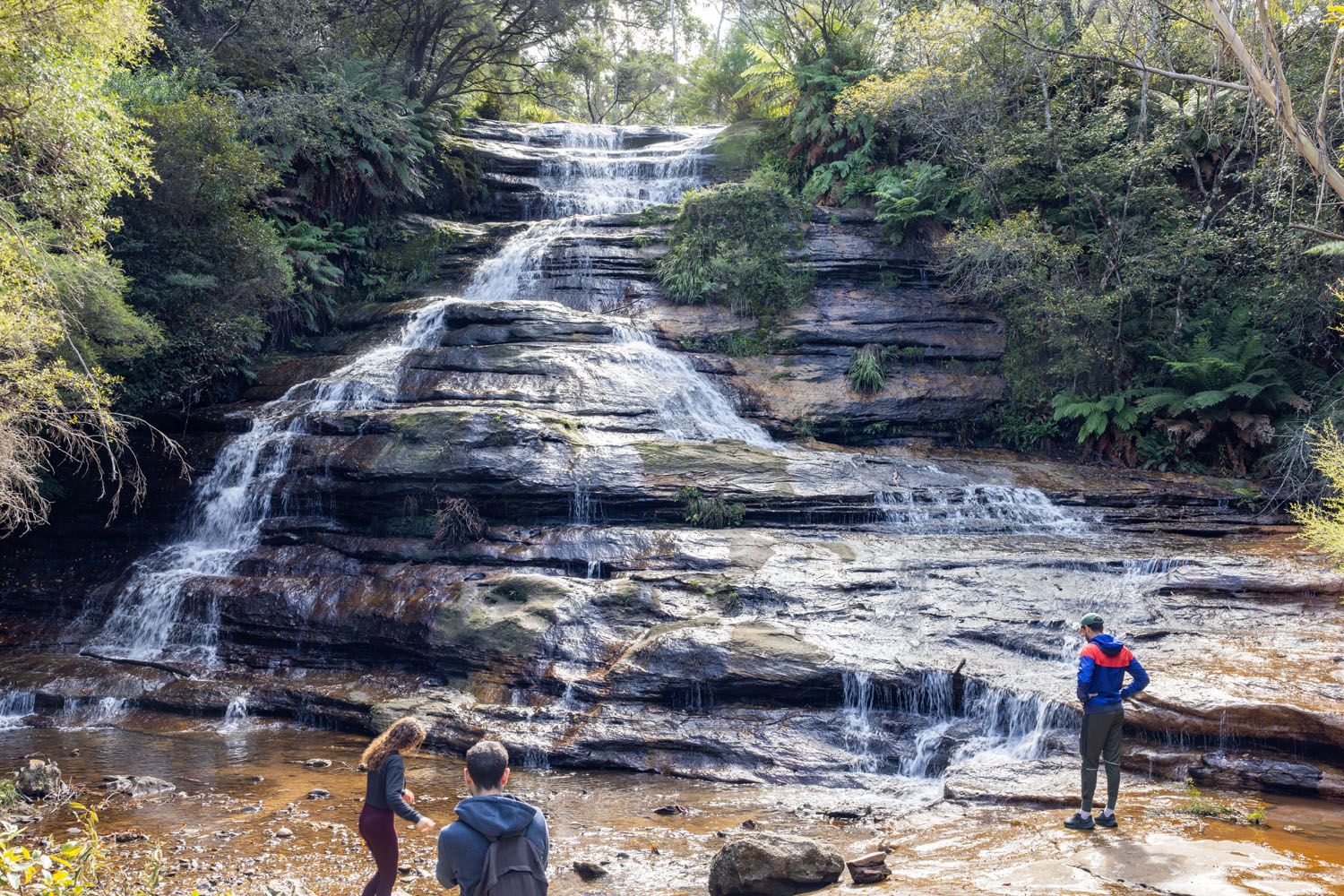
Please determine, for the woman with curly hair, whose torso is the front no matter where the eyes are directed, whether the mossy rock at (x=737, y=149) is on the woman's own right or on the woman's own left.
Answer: on the woman's own left

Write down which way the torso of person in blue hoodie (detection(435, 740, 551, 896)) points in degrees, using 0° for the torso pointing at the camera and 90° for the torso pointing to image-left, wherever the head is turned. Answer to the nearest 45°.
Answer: approximately 180°

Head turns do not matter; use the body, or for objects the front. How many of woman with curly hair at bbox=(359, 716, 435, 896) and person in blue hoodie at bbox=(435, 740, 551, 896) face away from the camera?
1

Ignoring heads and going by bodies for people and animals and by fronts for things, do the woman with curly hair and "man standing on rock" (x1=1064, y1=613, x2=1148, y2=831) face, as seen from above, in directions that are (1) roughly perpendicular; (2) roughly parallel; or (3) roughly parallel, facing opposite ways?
roughly perpendicular

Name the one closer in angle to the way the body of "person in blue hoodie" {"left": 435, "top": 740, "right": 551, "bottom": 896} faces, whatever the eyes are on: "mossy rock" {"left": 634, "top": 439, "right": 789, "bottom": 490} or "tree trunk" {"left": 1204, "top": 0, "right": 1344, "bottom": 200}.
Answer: the mossy rock

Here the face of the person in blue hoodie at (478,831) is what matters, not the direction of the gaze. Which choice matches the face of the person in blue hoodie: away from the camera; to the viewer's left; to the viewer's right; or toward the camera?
away from the camera

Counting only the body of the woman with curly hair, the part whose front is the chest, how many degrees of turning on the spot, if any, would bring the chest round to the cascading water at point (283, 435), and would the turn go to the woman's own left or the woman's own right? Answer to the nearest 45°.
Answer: approximately 90° to the woman's own left

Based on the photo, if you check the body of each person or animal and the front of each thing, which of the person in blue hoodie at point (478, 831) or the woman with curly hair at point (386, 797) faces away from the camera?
the person in blue hoodie

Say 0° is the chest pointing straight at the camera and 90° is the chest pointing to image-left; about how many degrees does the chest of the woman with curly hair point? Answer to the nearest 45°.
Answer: approximately 270°

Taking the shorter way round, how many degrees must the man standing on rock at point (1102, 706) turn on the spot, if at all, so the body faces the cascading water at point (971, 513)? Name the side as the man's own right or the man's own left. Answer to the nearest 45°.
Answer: approximately 45° to the man's own right
